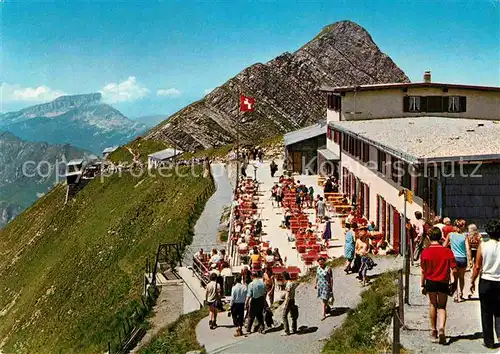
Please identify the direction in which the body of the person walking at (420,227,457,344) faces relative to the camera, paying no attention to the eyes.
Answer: away from the camera

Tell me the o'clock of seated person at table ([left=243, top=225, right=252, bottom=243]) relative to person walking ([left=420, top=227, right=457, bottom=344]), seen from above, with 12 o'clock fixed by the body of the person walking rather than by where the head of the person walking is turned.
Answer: The seated person at table is roughly at 11 o'clock from the person walking.

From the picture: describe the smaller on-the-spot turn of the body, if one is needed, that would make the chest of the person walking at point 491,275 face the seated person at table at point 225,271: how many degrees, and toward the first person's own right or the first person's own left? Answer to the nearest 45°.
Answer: approximately 45° to the first person's own left

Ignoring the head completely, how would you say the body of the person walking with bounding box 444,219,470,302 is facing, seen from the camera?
away from the camera

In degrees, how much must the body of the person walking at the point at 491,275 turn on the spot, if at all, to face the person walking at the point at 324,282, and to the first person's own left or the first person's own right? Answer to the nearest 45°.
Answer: approximately 45° to the first person's own left

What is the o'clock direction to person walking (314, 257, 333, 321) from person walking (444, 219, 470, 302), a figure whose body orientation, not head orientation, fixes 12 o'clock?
person walking (314, 257, 333, 321) is roughly at 9 o'clock from person walking (444, 219, 470, 302).

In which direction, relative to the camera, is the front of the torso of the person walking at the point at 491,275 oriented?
away from the camera

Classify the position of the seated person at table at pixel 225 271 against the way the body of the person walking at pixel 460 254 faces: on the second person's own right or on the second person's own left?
on the second person's own left
